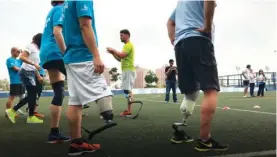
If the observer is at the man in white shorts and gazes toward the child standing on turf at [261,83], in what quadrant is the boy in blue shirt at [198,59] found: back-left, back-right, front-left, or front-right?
front-right

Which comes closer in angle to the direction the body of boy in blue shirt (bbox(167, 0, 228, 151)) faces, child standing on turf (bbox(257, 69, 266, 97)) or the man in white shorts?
the child standing on turf

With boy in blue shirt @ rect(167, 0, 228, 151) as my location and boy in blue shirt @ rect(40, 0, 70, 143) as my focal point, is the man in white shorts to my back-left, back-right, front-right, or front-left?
front-left

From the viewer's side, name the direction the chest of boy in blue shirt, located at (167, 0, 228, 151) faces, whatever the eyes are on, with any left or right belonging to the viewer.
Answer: facing away from the viewer and to the right of the viewer

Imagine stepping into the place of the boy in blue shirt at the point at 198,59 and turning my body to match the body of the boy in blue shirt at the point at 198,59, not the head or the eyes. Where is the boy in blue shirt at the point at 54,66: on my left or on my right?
on my left

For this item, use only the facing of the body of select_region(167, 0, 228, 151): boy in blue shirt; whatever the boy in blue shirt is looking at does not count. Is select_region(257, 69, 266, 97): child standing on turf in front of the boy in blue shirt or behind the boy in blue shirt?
in front
